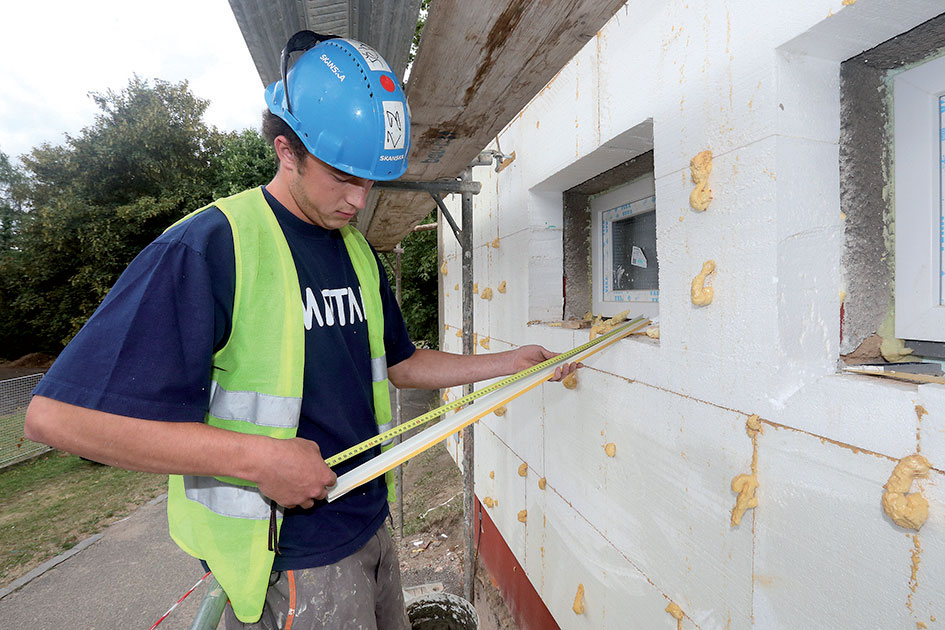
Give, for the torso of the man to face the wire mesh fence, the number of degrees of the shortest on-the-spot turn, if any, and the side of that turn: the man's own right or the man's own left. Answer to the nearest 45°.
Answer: approximately 180°

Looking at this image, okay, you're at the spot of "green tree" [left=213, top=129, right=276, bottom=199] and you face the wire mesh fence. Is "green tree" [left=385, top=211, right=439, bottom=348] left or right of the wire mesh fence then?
left

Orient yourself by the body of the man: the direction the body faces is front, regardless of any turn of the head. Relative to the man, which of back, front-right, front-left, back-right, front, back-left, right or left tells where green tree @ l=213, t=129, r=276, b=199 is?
back-left

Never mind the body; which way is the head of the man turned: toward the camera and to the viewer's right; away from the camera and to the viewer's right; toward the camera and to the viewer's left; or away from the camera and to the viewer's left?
toward the camera and to the viewer's right

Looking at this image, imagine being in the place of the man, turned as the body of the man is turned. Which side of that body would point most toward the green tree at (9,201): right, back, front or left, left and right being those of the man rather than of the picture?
back

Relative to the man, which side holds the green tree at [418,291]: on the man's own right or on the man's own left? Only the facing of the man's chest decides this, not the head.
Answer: on the man's own left

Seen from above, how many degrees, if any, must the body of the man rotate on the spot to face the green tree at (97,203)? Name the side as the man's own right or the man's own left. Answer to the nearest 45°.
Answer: approximately 135° to the man's own left
